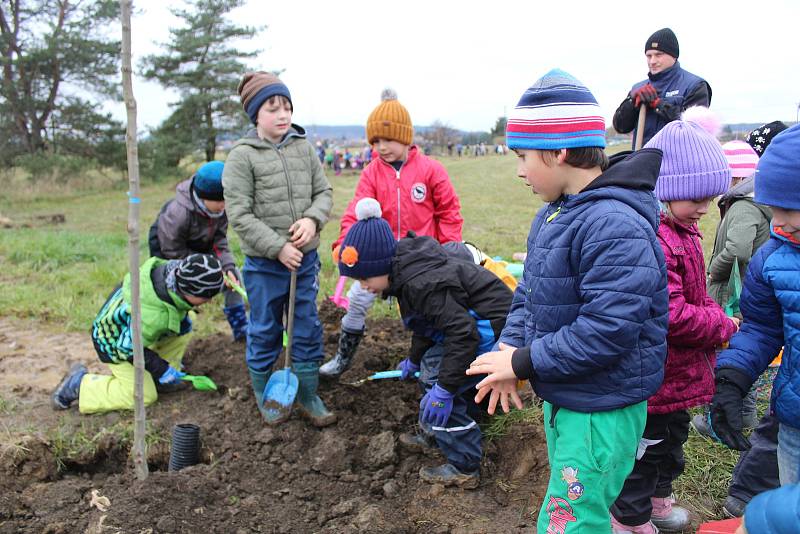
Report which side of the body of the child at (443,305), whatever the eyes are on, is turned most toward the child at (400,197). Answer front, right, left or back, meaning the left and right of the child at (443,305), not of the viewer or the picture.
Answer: right

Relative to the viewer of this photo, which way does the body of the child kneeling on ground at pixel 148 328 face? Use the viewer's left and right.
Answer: facing to the right of the viewer

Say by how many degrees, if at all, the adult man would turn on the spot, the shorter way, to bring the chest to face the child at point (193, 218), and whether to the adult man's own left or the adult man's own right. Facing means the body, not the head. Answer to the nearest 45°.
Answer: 0° — they already face them

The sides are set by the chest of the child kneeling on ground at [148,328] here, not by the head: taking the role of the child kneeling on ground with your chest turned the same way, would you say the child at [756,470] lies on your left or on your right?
on your right

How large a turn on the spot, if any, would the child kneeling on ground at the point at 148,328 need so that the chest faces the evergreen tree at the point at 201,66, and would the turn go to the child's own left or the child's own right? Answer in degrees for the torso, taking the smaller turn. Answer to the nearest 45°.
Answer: approximately 90° to the child's own left

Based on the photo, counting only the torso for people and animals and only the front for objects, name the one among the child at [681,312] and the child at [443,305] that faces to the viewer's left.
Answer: the child at [443,305]

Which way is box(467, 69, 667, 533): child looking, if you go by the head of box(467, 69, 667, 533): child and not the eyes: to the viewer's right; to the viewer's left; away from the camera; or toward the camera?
to the viewer's left

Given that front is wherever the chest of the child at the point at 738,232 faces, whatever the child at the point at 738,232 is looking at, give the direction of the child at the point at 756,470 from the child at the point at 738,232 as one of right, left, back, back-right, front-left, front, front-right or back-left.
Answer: left

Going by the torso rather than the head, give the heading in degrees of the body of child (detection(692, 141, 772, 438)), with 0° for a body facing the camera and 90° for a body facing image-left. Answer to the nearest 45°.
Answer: approximately 90°

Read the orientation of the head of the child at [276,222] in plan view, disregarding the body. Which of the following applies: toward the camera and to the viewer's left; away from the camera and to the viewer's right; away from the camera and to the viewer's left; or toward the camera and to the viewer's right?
toward the camera and to the viewer's right

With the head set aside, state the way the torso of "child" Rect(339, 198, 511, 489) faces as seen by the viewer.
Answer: to the viewer's left
